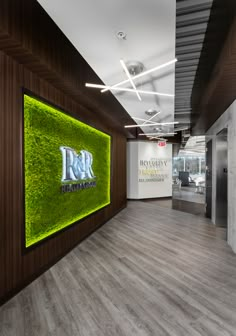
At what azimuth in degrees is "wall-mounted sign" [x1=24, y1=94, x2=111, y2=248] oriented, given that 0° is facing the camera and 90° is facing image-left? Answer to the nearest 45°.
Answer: approximately 315°
